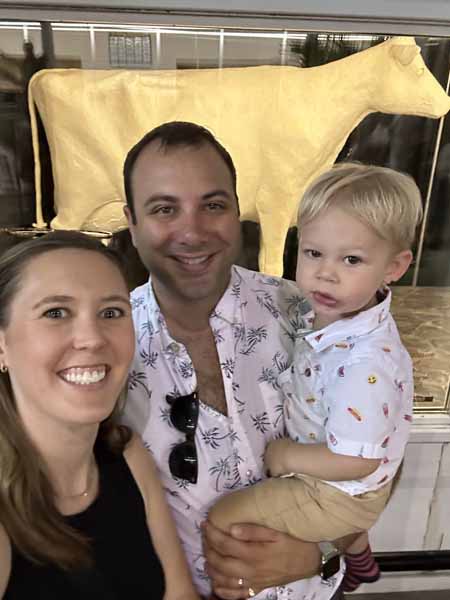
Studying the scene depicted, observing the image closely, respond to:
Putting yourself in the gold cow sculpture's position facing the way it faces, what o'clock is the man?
The man is roughly at 3 o'clock from the gold cow sculpture.

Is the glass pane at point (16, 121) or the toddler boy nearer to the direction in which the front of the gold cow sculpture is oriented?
the toddler boy

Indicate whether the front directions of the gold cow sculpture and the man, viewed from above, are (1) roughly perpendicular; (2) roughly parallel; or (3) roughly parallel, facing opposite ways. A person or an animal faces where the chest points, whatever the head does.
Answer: roughly perpendicular

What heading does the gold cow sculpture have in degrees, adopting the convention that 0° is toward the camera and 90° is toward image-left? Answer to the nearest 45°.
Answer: approximately 270°

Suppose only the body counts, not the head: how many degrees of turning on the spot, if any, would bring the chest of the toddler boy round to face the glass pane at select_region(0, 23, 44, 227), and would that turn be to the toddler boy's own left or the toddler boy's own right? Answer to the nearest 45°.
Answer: approximately 90° to the toddler boy's own right

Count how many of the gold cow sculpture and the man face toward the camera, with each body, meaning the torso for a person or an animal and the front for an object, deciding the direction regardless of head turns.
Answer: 1

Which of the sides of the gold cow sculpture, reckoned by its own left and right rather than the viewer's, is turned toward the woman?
right

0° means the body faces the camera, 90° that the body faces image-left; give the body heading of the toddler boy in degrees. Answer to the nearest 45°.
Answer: approximately 45°

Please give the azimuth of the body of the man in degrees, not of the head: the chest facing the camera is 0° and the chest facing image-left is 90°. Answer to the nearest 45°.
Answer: approximately 0°

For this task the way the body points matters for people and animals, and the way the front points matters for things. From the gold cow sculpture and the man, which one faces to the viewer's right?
the gold cow sculpture

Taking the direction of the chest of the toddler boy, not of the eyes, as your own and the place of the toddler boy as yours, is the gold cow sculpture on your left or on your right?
on your right
